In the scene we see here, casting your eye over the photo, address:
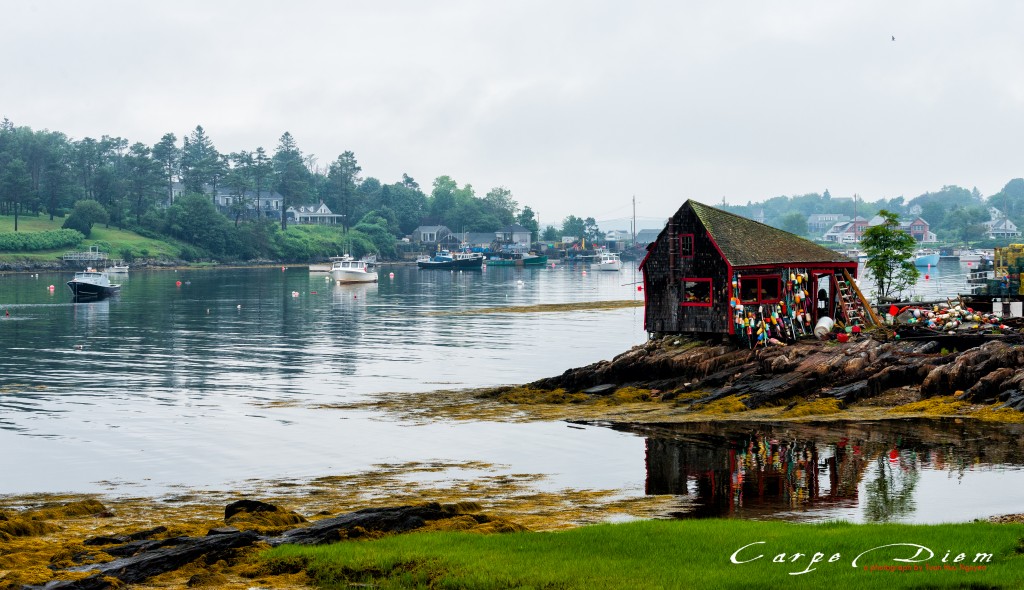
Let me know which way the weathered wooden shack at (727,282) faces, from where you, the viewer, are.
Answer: facing the viewer and to the right of the viewer

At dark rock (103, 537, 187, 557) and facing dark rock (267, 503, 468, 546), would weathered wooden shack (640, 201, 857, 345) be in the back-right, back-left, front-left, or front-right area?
front-left

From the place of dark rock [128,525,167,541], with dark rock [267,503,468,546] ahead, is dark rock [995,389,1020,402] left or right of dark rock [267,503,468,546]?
left

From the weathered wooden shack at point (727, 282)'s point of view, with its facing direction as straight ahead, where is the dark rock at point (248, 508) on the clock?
The dark rock is roughly at 2 o'clock from the weathered wooden shack.

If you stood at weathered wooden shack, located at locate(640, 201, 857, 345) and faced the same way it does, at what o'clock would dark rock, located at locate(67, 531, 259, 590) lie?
The dark rock is roughly at 2 o'clock from the weathered wooden shack.

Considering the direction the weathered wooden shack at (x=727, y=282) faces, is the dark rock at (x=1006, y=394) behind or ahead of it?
ahead

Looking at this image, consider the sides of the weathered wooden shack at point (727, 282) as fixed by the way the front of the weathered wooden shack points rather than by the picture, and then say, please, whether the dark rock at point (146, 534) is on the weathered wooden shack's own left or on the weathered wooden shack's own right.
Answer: on the weathered wooden shack's own right

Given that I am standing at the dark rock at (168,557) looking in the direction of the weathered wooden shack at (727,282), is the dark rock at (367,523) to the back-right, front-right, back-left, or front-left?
front-right

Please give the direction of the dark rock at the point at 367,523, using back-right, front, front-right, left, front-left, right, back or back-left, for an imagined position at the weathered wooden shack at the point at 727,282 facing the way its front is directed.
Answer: front-right
